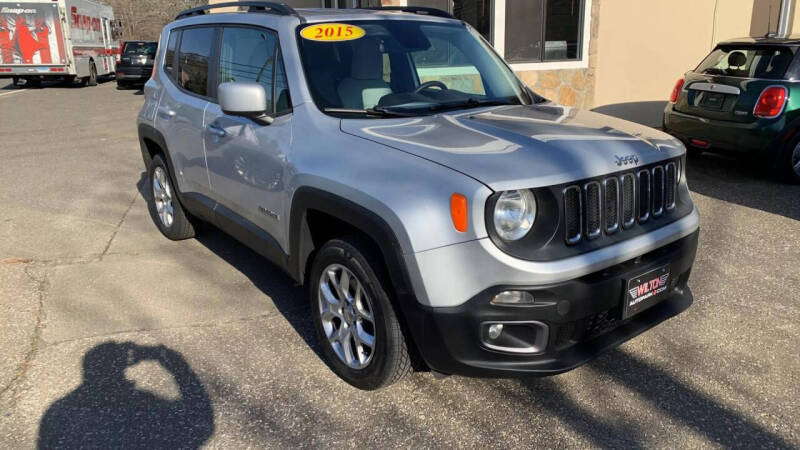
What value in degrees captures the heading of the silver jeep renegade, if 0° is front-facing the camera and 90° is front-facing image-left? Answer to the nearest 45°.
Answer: approximately 315°

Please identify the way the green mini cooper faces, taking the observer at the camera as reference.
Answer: facing away from the viewer and to the right of the viewer

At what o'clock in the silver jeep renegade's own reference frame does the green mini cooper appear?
The green mini cooper is roughly at 9 o'clock from the silver jeep renegade.

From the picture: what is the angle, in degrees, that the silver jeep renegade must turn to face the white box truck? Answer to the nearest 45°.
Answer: approximately 180°

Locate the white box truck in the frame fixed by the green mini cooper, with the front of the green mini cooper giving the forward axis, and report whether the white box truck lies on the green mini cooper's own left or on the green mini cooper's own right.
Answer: on the green mini cooper's own left
